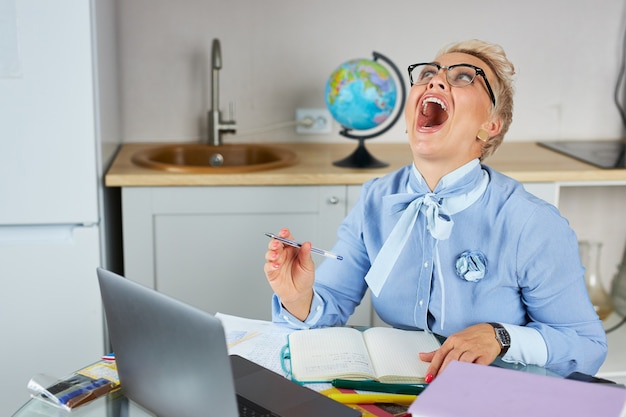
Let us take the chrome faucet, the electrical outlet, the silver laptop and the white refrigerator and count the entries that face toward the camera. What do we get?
3

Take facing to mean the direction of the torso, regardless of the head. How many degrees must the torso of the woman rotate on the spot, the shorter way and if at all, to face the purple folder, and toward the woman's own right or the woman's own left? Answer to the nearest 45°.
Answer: approximately 45° to the woman's own left

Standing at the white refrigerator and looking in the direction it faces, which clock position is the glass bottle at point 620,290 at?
The glass bottle is roughly at 9 o'clock from the white refrigerator.

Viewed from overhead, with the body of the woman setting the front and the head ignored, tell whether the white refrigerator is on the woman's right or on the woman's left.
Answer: on the woman's right

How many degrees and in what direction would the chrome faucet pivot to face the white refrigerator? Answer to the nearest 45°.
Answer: approximately 45° to its right

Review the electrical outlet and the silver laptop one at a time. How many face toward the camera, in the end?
1

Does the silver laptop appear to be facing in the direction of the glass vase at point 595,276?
yes

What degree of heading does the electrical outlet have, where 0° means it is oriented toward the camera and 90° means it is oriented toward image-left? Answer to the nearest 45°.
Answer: approximately 0°

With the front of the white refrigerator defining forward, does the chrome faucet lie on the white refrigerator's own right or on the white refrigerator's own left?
on the white refrigerator's own left

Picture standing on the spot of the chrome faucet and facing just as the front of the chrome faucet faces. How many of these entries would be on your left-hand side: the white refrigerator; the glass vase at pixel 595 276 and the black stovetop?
2
